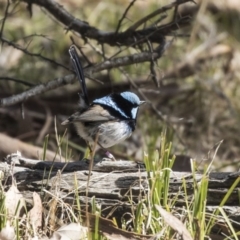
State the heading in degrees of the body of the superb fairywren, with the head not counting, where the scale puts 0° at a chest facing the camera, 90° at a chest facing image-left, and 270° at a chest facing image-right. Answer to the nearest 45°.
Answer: approximately 270°

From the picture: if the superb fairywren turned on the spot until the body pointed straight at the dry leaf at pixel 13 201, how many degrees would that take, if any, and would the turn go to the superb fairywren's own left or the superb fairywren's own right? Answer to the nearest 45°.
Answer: approximately 135° to the superb fairywren's own right

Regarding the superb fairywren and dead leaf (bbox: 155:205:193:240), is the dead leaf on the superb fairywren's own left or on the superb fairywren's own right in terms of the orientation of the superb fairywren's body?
on the superb fairywren's own right
